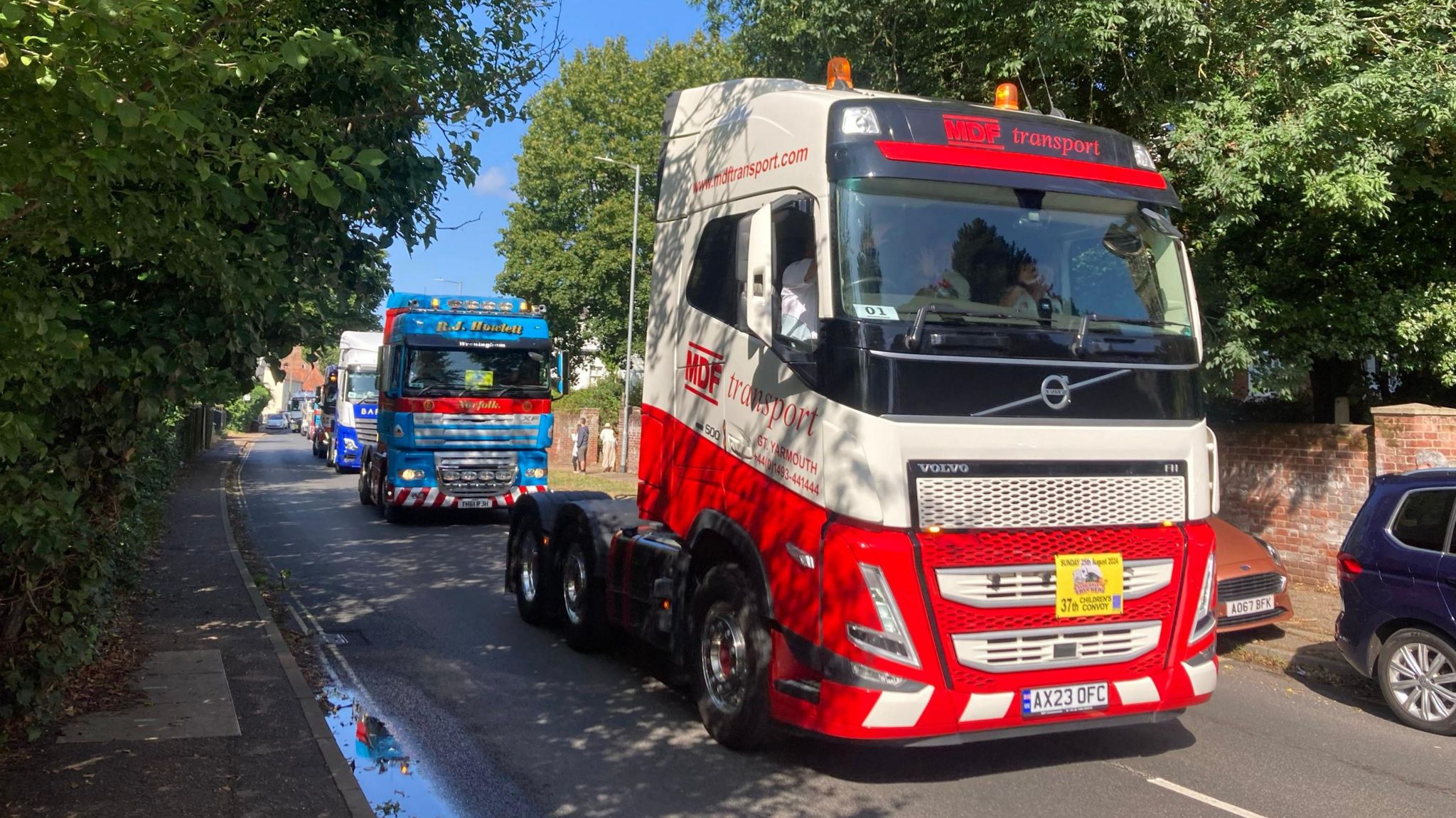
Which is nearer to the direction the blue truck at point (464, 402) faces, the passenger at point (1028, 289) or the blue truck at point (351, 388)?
the passenger

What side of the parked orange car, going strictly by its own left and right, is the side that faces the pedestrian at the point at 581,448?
back

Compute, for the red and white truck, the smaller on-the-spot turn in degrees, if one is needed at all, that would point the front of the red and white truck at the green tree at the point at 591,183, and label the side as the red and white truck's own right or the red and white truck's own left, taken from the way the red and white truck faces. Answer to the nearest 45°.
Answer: approximately 135° to the red and white truck's own left

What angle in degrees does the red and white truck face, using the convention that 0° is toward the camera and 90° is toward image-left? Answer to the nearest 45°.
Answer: approximately 315°

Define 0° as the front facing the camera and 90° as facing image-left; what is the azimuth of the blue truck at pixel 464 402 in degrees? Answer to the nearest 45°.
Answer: approximately 0°

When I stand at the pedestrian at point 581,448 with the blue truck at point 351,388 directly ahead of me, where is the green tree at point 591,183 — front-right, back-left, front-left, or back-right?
back-right

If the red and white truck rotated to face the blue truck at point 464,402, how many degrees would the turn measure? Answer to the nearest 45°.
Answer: approximately 180°

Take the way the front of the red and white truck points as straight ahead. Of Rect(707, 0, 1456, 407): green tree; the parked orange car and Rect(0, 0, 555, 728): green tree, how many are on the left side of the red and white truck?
2
